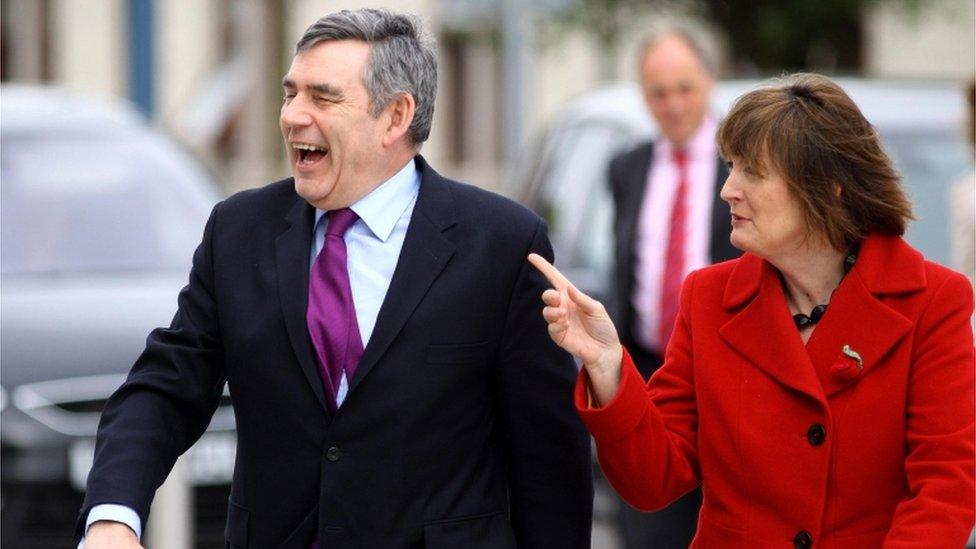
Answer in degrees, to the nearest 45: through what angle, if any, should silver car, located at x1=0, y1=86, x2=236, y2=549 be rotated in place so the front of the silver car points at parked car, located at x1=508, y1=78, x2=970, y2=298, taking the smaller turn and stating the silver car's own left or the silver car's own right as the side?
approximately 90° to the silver car's own left

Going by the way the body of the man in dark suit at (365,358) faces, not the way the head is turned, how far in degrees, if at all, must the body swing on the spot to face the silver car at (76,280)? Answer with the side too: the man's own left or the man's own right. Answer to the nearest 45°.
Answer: approximately 135° to the man's own right

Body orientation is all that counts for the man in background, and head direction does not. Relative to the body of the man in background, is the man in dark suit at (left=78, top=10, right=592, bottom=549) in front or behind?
in front

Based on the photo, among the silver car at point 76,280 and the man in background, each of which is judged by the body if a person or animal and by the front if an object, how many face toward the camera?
2

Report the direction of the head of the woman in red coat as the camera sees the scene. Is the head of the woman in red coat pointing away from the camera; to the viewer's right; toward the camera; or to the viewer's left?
to the viewer's left

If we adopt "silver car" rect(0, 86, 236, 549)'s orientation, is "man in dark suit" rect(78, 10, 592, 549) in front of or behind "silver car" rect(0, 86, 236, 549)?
in front

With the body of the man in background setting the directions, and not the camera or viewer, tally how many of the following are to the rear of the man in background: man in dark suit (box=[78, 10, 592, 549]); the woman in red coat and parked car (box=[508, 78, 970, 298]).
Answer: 1

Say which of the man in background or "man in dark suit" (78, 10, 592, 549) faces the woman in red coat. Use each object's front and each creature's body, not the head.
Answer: the man in background

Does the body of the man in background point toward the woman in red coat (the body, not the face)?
yes

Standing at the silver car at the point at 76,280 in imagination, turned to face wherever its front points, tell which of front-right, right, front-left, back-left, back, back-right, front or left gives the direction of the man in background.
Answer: front-left

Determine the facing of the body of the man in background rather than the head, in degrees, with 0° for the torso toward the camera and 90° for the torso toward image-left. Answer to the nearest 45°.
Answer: approximately 0°
